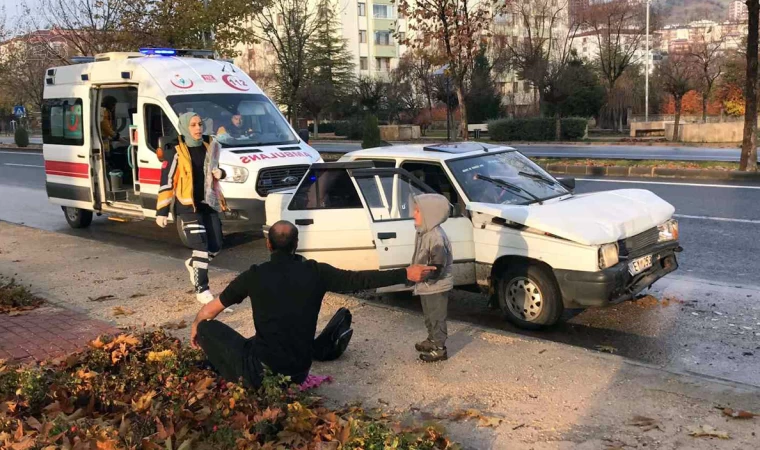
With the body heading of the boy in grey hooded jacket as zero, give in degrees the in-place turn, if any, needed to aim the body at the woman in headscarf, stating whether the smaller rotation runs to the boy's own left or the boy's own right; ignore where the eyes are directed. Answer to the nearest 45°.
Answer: approximately 45° to the boy's own right

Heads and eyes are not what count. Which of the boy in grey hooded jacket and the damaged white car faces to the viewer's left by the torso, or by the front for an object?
the boy in grey hooded jacket

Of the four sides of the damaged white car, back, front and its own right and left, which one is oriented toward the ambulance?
back

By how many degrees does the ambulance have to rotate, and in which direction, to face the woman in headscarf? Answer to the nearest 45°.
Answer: approximately 45° to its right

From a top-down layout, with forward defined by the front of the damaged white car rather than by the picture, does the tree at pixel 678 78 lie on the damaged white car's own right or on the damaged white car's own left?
on the damaged white car's own left

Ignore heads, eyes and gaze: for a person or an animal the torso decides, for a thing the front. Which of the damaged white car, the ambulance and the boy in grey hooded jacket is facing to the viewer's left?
the boy in grey hooded jacket

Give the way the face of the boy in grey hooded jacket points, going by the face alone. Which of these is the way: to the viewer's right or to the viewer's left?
to the viewer's left

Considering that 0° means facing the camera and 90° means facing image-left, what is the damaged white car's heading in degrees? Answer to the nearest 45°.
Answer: approximately 315°

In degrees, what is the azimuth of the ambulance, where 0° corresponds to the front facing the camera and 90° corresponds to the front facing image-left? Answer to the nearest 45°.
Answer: approximately 315°

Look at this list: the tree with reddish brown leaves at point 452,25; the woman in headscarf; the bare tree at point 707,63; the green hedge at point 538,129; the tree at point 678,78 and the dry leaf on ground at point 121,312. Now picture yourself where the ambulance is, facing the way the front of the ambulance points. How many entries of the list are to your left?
4

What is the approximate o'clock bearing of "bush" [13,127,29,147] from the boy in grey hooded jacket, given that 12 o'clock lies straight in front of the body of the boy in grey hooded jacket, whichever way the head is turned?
The bush is roughly at 2 o'clock from the boy in grey hooded jacket.

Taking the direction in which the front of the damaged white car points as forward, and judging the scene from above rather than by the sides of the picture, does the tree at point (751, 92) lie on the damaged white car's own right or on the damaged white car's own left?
on the damaged white car's own left

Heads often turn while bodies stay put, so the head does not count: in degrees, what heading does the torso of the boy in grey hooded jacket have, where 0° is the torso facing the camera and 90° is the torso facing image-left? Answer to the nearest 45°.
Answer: approximately 90°

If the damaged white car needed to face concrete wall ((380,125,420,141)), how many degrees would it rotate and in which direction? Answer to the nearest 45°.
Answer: approximately 135° to its left

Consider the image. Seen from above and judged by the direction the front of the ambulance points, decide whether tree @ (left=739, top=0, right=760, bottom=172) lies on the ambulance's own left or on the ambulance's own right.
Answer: on the ambulance's own left
